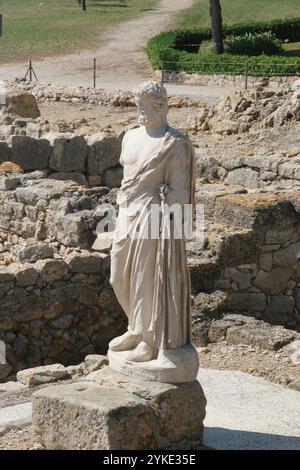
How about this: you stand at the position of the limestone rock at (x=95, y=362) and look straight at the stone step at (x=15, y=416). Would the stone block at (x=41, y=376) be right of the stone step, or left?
right

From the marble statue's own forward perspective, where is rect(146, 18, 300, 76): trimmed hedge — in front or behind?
behind

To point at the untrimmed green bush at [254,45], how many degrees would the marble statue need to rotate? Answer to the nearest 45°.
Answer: approximately 135° to its right

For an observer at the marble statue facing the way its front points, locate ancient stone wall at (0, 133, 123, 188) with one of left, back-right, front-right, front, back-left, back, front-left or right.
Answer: back-right

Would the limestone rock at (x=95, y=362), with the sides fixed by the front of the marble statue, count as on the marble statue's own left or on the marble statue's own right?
on the marble statue's own right

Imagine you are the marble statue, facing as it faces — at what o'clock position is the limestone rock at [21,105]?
The limestone rock is roughly at 4 o'clock from the marble statue.

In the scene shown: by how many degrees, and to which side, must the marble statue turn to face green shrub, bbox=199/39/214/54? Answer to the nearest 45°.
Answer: approximately 135° to its right

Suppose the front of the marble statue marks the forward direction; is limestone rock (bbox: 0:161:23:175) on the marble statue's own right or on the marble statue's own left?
on the marble statue's own right

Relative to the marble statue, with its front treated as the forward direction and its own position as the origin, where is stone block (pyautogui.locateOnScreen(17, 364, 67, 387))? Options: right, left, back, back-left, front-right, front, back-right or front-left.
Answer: right

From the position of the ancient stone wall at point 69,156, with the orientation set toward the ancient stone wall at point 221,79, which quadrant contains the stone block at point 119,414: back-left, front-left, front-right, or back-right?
back-right
